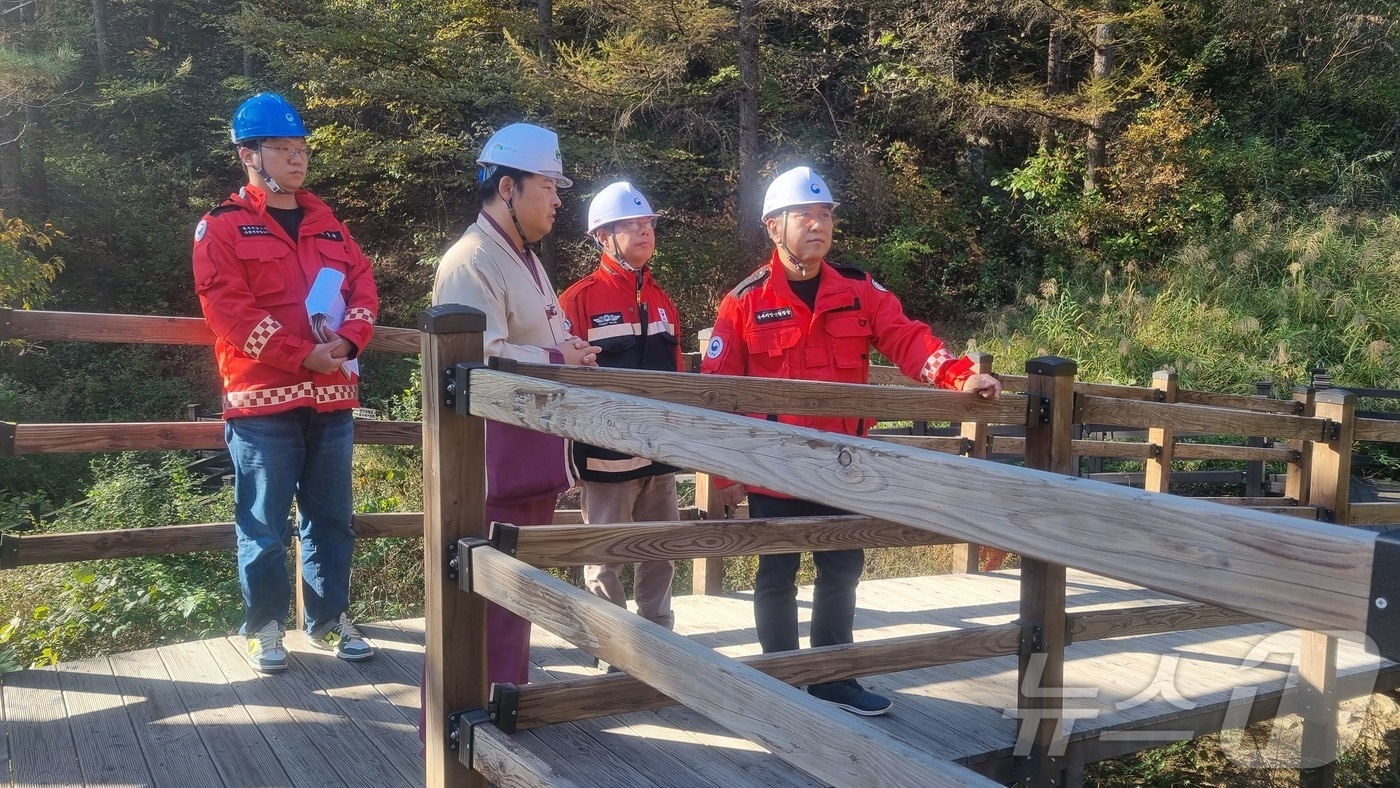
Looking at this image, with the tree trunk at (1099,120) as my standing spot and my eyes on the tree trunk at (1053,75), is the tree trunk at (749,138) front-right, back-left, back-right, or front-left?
front-left

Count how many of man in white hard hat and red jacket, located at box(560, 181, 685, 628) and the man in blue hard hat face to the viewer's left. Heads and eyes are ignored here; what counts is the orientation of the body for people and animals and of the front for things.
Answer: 0

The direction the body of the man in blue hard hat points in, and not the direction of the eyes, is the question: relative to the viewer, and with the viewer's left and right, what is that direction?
facing the viewer and to the right of the viewer

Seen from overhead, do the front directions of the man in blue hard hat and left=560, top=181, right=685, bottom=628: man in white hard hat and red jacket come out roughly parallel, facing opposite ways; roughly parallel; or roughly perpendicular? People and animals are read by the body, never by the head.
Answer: roughly parallel

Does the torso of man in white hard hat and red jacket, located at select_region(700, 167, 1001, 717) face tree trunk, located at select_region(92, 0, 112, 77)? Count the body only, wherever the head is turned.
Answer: no

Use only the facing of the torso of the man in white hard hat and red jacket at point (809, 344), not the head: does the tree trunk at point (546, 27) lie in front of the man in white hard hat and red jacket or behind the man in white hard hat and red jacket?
behind

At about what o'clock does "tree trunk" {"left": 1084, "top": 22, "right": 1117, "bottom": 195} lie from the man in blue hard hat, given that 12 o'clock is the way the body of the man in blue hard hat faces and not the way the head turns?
The tree trunk is roughly at 9 o'clock from the man in blue hard hat.

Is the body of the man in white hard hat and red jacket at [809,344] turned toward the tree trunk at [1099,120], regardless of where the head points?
no

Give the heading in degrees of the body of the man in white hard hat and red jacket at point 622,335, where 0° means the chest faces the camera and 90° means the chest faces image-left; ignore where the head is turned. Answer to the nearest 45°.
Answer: approximately 315°

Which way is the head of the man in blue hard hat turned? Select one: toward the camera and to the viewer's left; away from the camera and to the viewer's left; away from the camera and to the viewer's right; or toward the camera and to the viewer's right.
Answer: toward the camera and to the viewer's right

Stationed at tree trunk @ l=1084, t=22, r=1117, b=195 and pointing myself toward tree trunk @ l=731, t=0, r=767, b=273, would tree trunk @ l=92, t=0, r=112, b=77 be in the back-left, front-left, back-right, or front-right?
front-right

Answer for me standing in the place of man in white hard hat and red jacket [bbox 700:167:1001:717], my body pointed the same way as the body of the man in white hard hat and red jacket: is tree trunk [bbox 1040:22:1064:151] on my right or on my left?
on my left

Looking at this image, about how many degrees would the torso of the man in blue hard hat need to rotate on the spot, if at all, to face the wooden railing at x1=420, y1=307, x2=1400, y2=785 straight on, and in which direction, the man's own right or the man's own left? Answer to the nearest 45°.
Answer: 0° — they already face it

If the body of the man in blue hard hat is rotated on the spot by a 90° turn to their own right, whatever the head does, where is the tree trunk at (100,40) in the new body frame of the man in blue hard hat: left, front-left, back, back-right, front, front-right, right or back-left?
back-right

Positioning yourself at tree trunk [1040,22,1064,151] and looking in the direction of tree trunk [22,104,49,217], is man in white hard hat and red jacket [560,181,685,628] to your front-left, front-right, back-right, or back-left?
front-left

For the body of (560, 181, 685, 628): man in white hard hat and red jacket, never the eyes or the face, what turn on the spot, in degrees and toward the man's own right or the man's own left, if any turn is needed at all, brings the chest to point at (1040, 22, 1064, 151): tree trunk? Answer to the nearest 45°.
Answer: approximately 90° to the man's own left

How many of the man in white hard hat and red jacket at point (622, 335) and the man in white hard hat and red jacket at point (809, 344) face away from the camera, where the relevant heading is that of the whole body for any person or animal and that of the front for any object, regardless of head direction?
0
